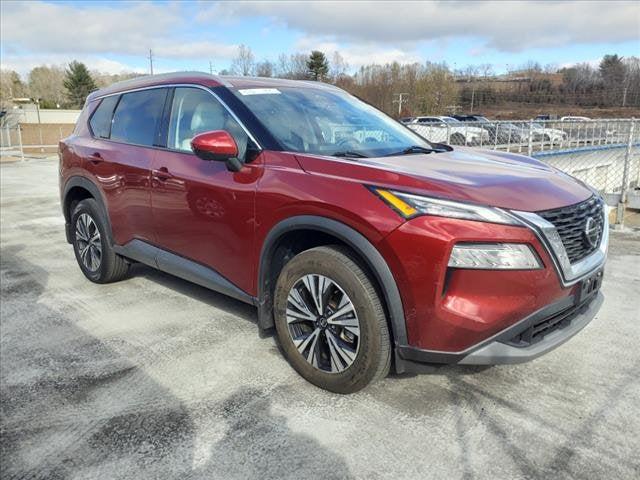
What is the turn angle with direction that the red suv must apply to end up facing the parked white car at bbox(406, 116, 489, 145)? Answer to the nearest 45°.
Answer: approximately 135° to its left
